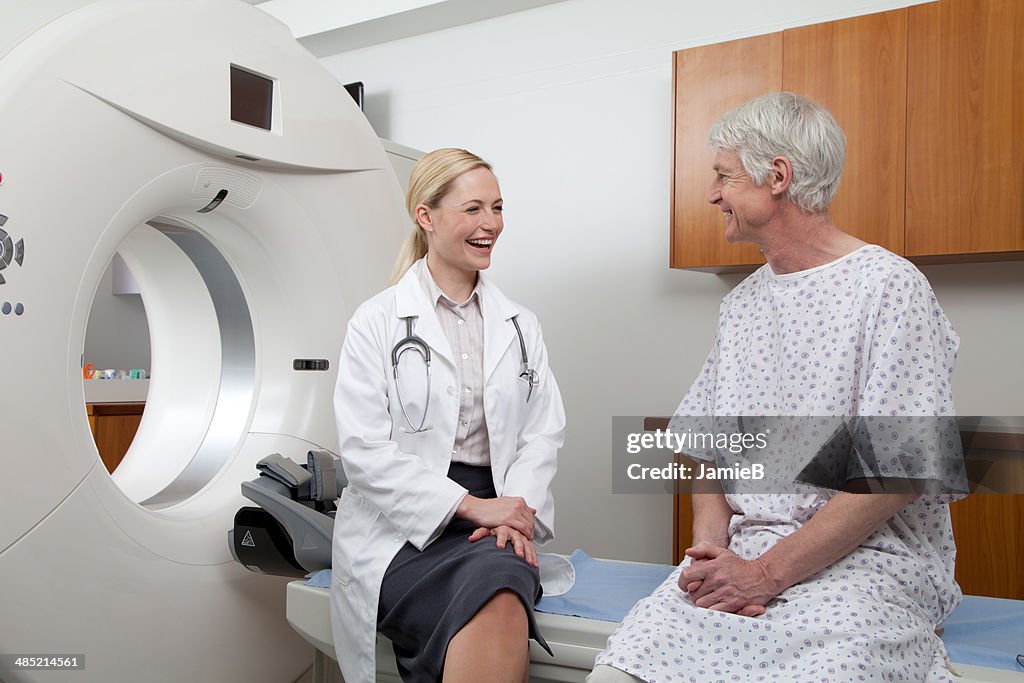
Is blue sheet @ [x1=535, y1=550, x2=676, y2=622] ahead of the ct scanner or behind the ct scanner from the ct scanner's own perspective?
ahead

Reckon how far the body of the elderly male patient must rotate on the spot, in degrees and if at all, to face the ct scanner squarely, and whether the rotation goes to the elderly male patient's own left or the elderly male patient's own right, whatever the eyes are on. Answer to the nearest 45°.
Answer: approximately 45° to the elderly male patient's own right

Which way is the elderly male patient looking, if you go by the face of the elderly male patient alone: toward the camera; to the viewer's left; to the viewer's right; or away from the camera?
to the viewer's left

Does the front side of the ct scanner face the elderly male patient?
yes

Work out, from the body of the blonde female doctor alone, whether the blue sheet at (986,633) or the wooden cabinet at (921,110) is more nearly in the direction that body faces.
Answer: the blue sheet

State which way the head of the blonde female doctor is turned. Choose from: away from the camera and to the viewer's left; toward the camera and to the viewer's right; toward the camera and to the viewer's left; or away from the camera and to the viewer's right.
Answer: toward the camera and to the viewer's right

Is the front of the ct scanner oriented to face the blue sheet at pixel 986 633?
yes

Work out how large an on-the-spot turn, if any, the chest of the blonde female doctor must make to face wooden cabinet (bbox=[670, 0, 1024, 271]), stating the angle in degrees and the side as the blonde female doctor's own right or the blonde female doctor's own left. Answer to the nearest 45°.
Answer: approximately 90° to the blonde female doctor's own left

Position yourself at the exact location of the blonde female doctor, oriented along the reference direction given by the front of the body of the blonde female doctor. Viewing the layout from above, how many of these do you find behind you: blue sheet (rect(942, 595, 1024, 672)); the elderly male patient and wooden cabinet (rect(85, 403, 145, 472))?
1

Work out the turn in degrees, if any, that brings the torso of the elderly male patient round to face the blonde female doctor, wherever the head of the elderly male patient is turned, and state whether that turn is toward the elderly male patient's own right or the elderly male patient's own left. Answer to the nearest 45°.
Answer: approximately 45° to the elderly male patient's own right

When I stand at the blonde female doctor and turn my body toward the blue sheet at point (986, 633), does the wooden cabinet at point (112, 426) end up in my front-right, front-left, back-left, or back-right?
back-left
